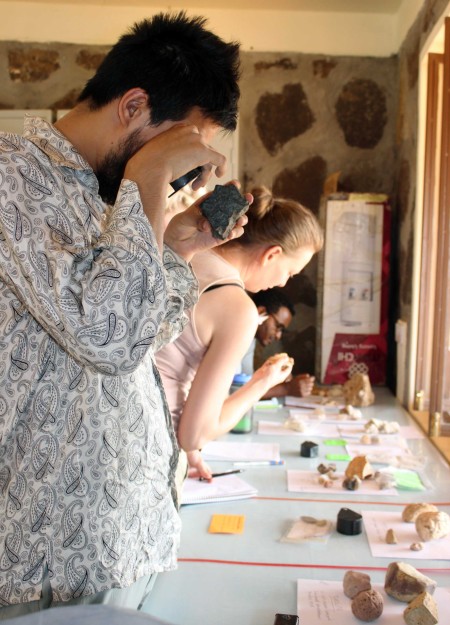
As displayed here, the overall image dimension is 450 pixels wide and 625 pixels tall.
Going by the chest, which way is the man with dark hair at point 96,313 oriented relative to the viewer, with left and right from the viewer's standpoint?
facing to the right of the viewer

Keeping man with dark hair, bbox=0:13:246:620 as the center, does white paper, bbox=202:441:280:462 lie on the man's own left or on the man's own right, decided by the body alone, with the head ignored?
on the man's own left

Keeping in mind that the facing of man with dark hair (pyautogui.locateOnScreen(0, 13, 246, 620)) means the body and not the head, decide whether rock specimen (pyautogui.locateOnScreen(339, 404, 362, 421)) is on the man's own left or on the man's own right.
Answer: on the man's own left

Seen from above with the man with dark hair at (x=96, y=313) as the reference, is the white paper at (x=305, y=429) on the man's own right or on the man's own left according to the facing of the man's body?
on the man's own left

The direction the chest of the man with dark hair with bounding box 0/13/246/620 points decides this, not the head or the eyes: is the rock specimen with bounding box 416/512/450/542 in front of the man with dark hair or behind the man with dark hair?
in front

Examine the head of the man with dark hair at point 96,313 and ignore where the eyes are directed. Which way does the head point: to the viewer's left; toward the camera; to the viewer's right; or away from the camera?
to the viewer's right

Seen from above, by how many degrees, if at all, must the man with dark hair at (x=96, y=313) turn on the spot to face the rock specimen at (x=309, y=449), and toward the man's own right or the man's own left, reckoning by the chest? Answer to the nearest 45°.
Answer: approximately 45° to the man's own left

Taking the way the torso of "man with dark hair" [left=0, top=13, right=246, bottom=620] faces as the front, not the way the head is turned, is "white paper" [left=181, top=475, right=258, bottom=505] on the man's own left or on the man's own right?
on the man's own left

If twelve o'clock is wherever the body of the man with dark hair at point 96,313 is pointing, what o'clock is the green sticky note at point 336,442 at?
The green sticky note is roughly at 10 o'clock from the man with dark hair.

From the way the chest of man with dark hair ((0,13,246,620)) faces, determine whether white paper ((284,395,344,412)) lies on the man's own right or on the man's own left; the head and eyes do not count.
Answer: on the man's own left

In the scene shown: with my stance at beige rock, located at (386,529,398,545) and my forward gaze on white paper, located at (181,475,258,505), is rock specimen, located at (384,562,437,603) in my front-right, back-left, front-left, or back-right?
back-left
